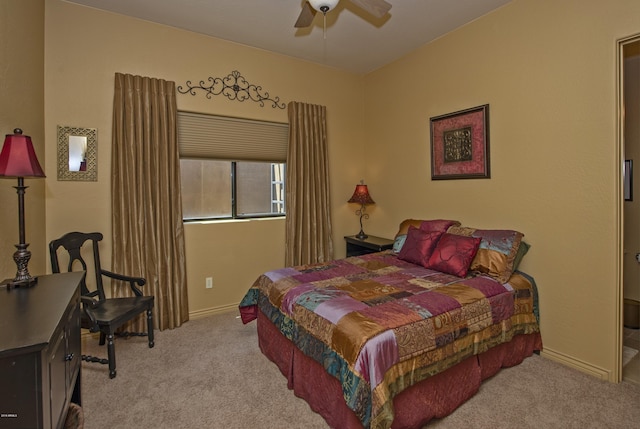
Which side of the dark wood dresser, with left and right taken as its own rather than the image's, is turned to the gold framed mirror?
left

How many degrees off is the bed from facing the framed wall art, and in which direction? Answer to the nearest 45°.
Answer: approximately 180°

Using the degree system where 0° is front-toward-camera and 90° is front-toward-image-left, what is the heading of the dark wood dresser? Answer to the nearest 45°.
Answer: approximately 270°

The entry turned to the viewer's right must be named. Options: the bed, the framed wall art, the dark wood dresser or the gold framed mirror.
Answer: the dark wood dresser

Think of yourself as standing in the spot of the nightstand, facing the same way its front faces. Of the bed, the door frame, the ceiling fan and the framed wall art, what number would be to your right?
0

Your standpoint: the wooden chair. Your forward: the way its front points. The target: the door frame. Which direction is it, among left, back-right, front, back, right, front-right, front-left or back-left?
front

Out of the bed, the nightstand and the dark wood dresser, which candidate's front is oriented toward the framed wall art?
the dark wood dresser

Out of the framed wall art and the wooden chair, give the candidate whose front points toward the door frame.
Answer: the wooden chair

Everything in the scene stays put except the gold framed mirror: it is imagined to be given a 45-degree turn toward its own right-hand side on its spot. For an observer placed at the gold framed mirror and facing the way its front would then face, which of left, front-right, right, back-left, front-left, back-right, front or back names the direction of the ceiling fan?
left

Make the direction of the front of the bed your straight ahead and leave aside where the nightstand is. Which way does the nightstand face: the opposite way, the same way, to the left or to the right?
the same way

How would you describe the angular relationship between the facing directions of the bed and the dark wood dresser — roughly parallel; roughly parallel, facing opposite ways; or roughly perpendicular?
roughly parallel, facing opposite ways

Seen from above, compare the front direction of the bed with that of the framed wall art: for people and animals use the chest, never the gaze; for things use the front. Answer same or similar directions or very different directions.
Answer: same or similar directions

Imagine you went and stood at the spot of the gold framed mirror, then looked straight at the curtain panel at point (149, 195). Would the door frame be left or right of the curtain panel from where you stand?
right

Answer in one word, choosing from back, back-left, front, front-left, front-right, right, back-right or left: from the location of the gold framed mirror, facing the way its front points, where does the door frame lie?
front-left

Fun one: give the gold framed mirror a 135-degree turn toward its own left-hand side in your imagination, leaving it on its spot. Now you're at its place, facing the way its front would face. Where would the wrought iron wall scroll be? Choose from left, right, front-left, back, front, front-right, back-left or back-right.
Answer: front-right

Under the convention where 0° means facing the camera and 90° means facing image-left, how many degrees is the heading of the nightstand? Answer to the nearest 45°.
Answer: approximately 45°

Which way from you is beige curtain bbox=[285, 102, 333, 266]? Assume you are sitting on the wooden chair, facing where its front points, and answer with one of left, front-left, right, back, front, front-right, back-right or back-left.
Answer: front-left

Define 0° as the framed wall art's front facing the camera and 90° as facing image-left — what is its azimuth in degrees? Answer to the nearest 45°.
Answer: approximately 45°

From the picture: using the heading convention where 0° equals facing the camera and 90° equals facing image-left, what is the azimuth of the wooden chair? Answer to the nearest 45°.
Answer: approximately 315°

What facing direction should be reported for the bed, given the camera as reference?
facing the viewer and to the left of the viewer
